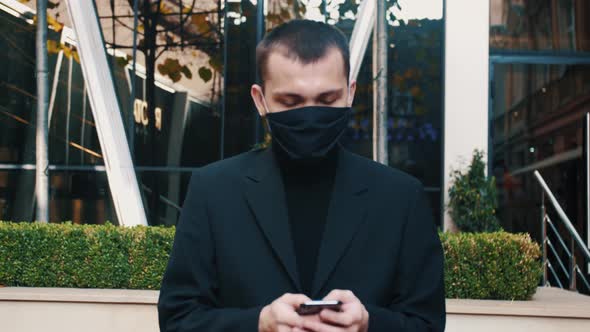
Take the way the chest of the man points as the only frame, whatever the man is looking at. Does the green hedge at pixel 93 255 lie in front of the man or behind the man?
behind

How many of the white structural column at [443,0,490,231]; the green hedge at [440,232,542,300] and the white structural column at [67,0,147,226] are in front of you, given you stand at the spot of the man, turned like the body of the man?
0

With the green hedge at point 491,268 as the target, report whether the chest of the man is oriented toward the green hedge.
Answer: no

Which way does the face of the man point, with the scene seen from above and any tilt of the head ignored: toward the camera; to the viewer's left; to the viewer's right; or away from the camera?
toward the camera

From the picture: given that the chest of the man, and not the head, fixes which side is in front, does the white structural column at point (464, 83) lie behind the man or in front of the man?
behind

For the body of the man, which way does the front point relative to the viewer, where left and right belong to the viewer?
facing the viewer

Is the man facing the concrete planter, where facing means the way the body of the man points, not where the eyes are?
no
